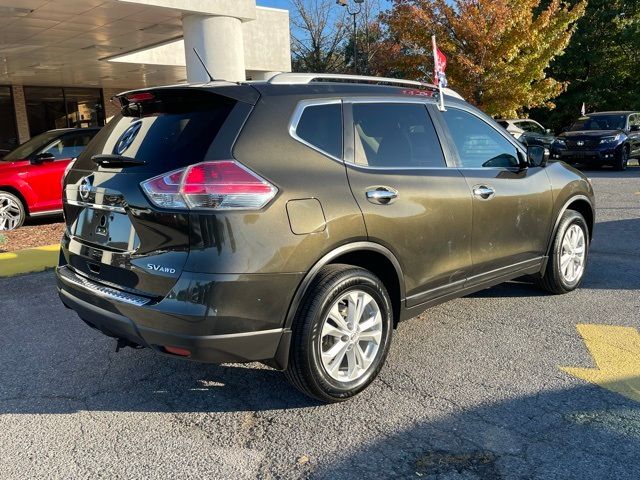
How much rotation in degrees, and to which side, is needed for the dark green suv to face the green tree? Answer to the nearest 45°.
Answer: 0° — it already faces it

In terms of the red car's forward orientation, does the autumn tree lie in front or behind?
behind

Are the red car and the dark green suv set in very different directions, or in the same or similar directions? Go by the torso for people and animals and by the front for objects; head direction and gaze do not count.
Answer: very different directions

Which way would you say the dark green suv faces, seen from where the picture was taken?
facing away from the viewer and to the right of the viewer

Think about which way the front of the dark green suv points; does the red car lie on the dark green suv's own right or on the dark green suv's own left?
on the dark green suv's own left

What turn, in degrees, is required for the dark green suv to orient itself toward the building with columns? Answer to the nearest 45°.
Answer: approximately 90° to its left

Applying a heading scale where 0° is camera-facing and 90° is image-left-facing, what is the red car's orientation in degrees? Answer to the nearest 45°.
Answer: approximately 45°
